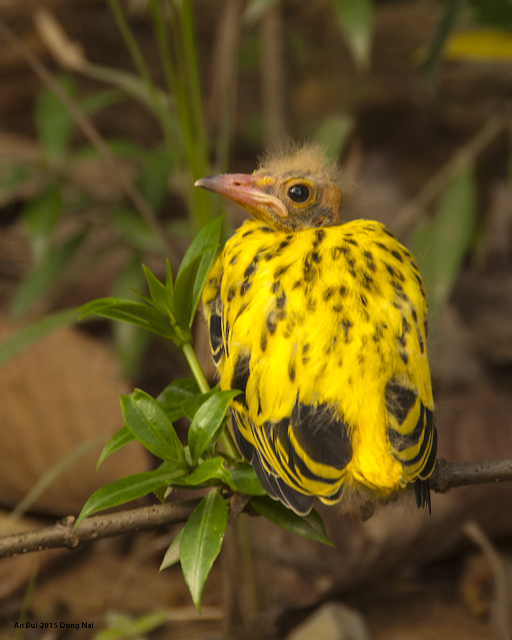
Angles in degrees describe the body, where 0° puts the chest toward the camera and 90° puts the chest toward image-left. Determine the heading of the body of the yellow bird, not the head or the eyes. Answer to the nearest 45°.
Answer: approximately 135°
